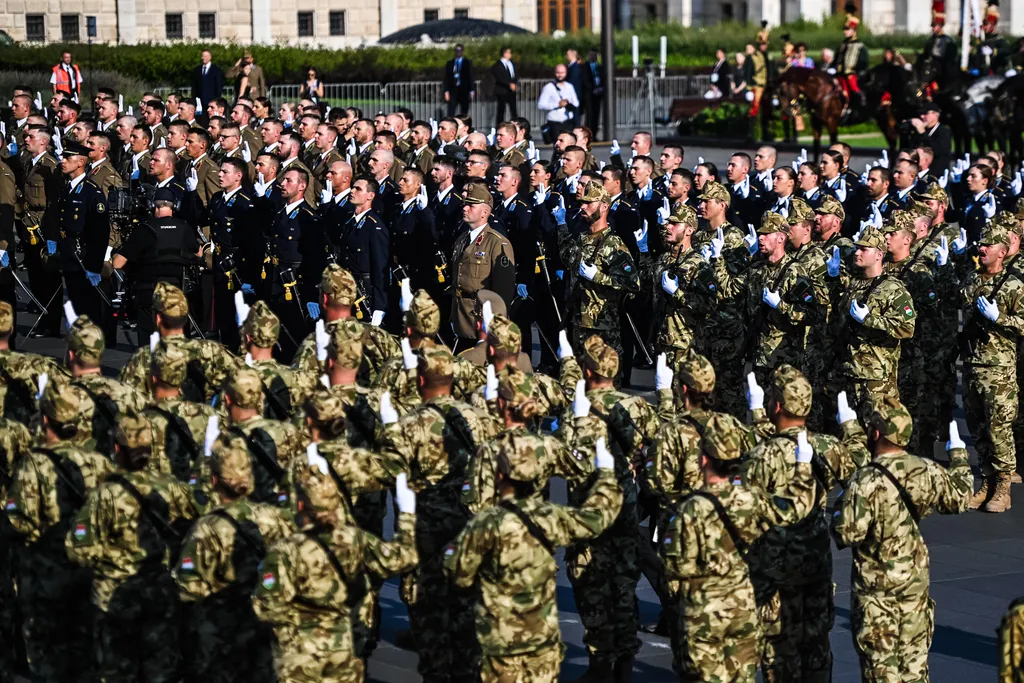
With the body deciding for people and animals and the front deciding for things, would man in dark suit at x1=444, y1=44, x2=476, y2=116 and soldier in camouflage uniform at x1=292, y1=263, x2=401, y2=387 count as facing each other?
yes

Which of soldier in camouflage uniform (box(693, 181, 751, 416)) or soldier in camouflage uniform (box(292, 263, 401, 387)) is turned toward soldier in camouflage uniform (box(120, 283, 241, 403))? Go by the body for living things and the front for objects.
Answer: soldier in camouflage uniform (box(693, 181, 751, 416))

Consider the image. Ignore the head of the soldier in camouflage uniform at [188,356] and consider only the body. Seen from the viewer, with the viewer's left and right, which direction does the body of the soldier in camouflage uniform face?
facing away from the viewer

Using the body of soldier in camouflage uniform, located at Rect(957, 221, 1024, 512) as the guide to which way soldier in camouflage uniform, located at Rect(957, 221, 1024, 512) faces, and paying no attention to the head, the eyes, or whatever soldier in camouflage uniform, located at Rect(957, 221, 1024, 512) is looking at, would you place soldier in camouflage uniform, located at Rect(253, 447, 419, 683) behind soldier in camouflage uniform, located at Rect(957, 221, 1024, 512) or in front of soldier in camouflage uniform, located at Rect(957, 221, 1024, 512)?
in front

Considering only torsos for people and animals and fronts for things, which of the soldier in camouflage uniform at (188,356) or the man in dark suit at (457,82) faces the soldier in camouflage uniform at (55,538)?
the man in dark suit

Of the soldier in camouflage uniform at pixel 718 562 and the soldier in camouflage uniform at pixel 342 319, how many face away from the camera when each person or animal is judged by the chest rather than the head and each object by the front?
2

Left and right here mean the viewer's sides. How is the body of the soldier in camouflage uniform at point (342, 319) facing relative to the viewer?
facing away from the viewer

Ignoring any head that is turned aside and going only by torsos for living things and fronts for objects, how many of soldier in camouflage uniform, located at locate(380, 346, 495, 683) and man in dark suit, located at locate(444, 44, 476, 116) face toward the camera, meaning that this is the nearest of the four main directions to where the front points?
1

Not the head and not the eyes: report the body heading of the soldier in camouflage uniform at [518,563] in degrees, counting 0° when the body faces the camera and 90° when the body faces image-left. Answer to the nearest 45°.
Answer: approximately 180°

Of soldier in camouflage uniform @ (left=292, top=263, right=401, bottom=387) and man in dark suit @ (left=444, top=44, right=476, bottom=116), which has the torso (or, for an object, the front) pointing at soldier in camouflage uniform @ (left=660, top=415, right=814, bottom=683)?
the man in dark suit

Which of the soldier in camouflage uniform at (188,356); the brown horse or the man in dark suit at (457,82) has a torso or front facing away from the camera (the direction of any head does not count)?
the soldier in camouflage uniform

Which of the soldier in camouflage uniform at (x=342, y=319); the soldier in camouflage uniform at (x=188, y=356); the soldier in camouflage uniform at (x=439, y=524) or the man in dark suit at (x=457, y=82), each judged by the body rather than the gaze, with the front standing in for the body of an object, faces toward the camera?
the man in dark suit

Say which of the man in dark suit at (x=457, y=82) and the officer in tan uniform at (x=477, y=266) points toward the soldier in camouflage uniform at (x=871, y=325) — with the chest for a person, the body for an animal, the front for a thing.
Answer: the man in dark suit

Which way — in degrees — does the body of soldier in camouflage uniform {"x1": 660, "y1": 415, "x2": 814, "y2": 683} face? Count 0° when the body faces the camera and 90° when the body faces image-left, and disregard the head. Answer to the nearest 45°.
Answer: approximately 180°

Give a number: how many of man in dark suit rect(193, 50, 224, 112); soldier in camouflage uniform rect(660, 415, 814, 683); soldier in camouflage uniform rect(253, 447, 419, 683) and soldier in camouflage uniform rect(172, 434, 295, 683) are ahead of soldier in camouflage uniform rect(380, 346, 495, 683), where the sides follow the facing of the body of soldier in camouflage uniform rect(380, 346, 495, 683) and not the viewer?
1
